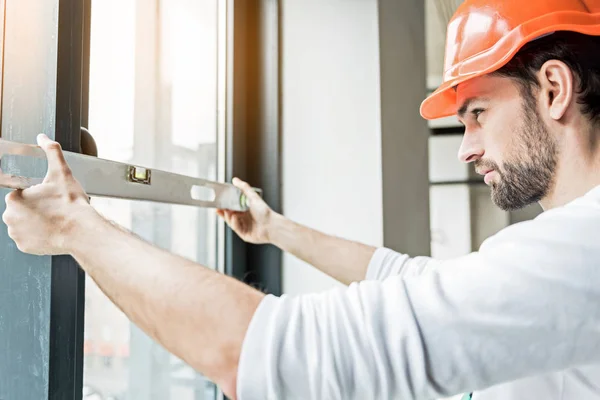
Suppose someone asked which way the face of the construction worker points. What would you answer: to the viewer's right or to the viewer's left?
to the viewer's left

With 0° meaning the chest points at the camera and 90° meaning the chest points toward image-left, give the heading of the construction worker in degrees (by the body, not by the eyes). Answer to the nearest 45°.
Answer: approximately 90°
